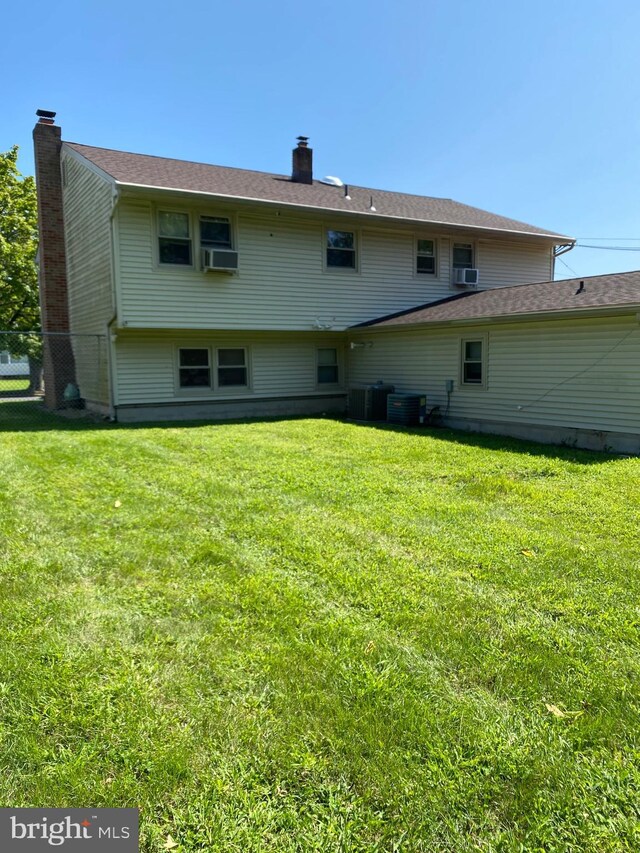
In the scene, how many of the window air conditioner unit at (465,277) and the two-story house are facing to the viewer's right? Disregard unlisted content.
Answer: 0

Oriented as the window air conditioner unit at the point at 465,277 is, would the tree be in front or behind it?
behind

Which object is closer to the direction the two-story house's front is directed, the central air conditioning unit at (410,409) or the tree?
the tree
